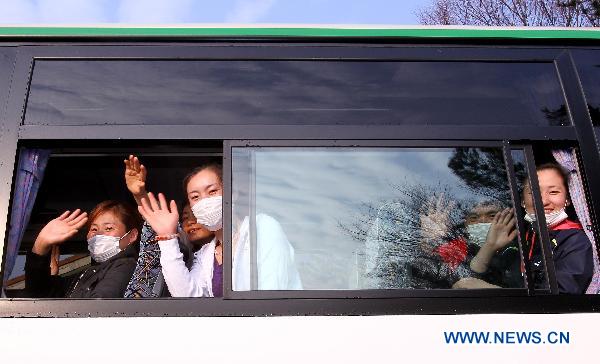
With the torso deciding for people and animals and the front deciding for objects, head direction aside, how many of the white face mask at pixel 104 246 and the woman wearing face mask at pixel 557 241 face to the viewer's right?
0

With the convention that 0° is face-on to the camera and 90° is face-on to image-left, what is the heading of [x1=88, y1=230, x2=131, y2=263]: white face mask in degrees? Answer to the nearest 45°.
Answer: approximately 45°

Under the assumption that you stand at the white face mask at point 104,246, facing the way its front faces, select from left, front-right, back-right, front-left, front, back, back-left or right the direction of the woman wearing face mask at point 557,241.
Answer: left

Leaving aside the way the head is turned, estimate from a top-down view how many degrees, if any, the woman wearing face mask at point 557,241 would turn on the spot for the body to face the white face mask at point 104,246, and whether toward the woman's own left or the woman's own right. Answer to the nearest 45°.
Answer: approximately 45° to the woman's own right

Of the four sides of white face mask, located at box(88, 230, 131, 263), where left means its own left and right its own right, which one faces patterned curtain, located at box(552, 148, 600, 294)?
left

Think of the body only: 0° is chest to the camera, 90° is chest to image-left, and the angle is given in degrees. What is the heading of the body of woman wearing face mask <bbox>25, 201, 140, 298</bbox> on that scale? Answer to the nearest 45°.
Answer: approximately 45°

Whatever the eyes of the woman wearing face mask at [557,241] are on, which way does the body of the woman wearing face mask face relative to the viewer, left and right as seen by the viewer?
facing the viewer and to the left of the viewer

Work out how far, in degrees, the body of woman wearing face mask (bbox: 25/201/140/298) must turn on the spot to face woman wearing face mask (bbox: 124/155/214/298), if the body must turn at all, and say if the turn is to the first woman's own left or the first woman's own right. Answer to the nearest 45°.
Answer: approximately 90° to the first woman's own left
